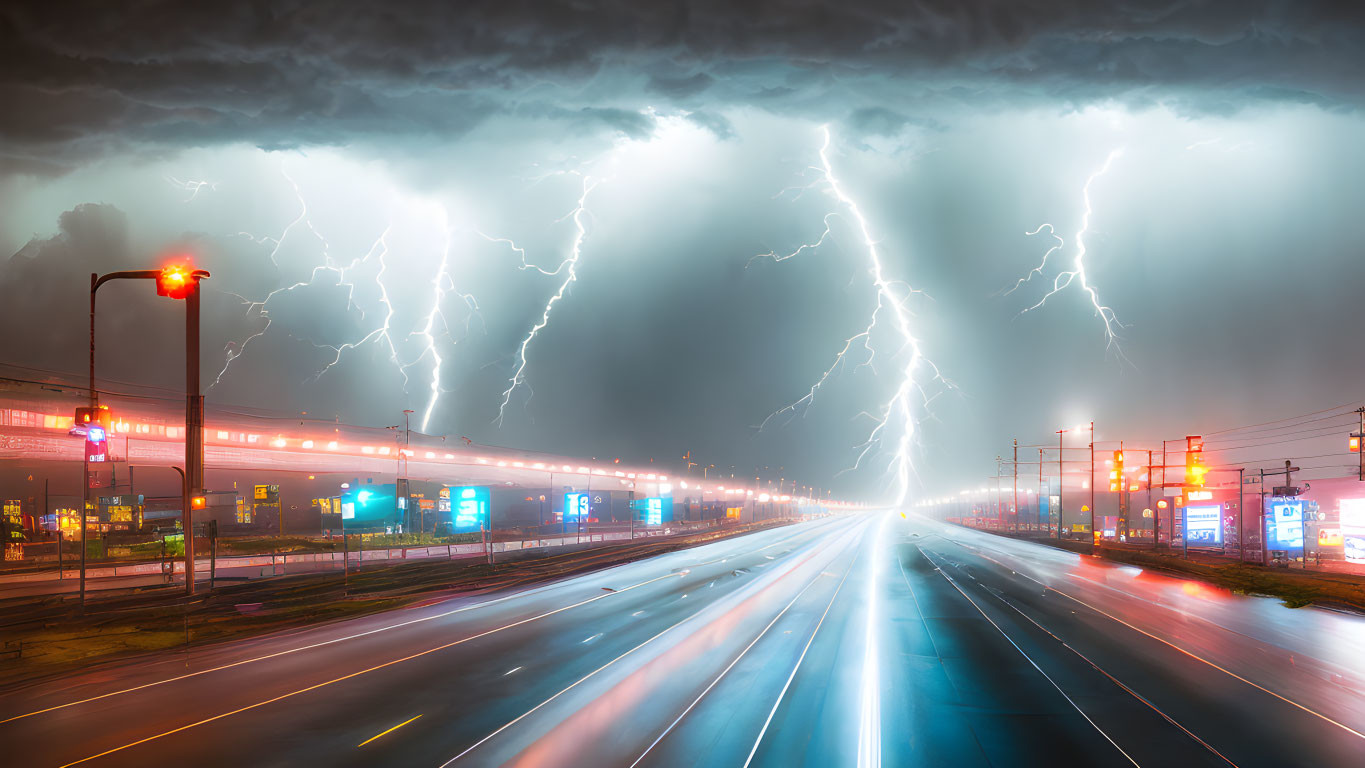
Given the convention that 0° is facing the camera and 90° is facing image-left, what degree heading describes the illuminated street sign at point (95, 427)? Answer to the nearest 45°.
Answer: approximately 0°
